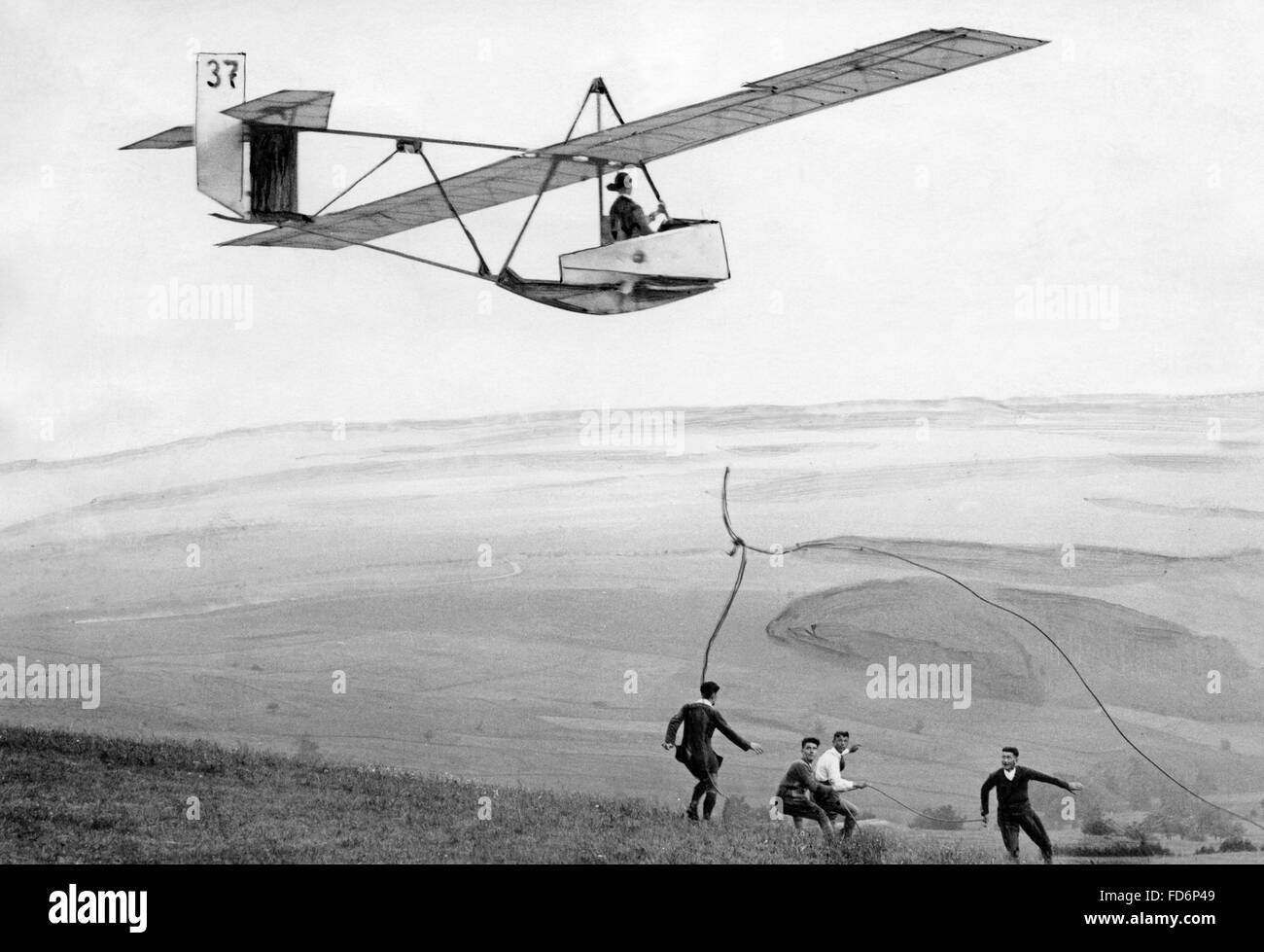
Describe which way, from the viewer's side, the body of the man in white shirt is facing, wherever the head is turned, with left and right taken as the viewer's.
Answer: facing to the right of the viewer

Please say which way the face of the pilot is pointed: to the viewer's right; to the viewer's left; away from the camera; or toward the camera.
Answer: to the viewer's right

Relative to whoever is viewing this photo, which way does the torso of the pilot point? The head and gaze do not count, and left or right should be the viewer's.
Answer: facing away from the viewer and to the right of the viewer

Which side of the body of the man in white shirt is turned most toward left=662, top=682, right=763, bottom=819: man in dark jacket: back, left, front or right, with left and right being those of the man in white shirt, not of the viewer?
back

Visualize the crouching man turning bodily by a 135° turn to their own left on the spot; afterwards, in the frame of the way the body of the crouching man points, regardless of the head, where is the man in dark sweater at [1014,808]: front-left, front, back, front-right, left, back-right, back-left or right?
back-right

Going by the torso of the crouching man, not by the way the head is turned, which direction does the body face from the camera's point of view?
to the viewer's right

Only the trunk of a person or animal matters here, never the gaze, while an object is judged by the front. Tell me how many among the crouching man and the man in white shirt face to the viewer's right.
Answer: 2
